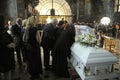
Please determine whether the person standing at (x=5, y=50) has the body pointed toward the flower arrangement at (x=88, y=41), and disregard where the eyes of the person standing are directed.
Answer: yes

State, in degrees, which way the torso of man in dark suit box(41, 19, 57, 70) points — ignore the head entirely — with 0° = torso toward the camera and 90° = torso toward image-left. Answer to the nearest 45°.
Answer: approximately 270°

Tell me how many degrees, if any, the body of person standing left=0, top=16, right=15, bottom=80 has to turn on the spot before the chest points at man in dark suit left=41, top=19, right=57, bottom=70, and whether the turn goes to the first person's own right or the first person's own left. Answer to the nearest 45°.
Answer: approximately 45° to the first person's own left

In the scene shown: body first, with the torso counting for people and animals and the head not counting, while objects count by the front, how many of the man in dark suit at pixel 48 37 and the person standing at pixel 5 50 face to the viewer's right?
2

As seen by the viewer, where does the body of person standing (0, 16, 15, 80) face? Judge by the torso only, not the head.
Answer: to the viewer's right

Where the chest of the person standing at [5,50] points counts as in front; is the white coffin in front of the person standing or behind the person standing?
in front

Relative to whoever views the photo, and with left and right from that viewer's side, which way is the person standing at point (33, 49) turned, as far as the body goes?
facing away from the viewer and to the right of the viewer
